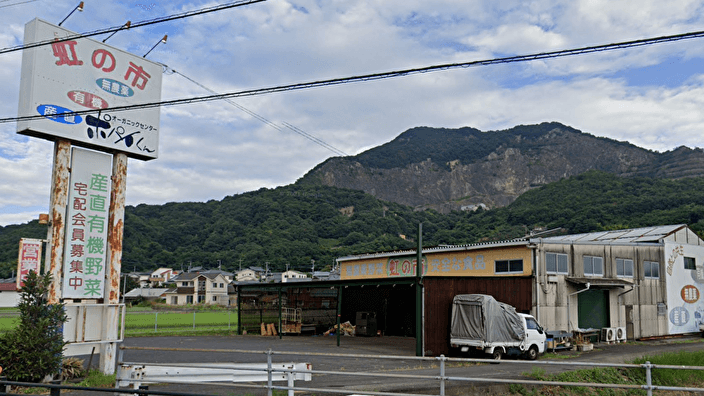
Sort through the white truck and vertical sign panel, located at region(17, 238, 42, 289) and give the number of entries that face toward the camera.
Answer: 1

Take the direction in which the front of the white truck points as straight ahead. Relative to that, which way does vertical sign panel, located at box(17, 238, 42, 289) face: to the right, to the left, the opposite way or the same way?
to the right

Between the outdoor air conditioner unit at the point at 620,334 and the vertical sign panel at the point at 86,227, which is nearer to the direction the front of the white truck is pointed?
the outdoor air conditioner unit

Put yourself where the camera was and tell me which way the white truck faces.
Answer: facing away from the viewer and to the right of the viewer

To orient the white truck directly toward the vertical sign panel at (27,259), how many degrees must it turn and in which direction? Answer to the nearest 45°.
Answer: approximately 180°

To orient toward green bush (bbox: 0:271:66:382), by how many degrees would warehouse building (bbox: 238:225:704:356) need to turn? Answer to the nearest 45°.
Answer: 0° — it already faces it

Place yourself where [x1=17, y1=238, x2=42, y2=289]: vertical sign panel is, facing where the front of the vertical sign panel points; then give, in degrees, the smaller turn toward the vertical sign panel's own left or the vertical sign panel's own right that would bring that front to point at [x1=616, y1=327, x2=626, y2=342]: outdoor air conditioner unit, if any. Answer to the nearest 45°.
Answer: approximately 90° to the vertical sign panel's own left

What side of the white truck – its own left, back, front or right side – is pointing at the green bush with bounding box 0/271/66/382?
back

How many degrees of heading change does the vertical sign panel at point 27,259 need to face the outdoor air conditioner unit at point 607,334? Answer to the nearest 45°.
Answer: approximately 90° to its left

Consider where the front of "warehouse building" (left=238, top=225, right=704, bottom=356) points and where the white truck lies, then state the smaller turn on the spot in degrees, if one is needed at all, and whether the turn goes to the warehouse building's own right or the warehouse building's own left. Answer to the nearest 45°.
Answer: approximately 45° to the warehouse building's own left
